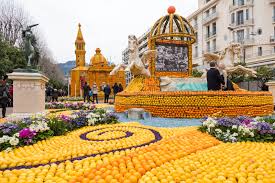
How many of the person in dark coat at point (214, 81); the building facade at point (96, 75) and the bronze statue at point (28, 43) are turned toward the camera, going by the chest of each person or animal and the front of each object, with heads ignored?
2

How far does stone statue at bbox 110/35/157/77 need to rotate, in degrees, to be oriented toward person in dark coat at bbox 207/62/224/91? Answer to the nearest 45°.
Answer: approximately 90° to its left

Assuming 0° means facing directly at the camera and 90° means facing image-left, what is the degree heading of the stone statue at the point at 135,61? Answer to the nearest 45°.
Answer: approximately 45°
